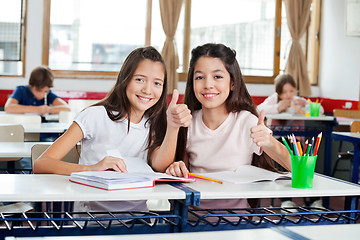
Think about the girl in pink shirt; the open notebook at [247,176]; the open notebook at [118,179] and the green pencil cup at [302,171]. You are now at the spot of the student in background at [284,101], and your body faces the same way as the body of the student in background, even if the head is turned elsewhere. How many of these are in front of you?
4

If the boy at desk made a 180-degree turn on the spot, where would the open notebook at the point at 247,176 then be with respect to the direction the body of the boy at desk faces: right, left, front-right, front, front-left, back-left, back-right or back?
back

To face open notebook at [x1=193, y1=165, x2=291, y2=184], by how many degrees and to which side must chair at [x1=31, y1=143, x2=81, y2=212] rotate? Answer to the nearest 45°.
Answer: approximately 45° to its left

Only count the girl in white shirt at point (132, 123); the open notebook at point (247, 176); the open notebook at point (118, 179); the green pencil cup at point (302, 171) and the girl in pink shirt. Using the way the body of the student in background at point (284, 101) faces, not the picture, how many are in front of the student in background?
5

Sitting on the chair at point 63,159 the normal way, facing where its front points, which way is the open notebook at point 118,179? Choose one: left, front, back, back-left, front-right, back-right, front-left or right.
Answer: front

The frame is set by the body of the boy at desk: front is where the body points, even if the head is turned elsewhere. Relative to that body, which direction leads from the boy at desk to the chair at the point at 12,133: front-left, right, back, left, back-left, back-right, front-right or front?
front

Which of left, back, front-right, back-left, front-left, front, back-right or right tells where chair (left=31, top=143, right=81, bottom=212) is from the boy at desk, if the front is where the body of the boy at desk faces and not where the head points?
front

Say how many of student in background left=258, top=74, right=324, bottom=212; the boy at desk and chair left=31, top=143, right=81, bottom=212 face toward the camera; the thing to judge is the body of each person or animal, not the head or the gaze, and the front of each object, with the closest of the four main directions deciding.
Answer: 3

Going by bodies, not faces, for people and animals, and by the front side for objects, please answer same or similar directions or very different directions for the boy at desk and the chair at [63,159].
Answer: same or similar directions

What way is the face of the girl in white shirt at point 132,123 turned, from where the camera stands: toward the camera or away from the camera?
toward the camera

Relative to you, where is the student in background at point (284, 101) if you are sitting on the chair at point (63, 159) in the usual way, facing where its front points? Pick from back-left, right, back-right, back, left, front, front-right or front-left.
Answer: back-left

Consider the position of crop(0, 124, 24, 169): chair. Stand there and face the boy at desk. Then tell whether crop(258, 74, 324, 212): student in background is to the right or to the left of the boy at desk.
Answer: right

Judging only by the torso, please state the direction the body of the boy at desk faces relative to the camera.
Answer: toward the camera

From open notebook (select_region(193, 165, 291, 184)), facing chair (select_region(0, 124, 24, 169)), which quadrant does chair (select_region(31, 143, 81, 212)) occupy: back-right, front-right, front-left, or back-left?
front-left

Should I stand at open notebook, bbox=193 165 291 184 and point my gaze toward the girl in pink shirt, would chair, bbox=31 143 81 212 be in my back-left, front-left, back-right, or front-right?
front-left

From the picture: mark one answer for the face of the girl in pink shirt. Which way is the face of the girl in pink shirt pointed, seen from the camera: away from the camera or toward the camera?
toward the camera

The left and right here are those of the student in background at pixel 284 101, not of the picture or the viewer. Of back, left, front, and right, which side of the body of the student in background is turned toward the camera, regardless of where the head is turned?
front

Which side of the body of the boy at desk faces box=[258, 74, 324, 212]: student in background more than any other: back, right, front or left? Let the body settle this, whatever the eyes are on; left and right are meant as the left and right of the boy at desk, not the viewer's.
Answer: left

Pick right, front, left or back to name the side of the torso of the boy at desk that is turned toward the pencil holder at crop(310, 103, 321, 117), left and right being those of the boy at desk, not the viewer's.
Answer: left

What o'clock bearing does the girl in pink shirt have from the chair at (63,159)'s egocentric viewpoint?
The girl in pink shirt is roughly at 10 o'clock from the chair.

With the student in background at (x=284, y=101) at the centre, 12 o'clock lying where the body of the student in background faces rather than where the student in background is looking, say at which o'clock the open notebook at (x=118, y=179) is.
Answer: The open notebook is roughly at 12 o'clock from the student in background.

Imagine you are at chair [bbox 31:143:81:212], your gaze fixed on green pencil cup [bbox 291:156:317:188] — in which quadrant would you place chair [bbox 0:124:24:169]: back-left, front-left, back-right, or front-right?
back-left
